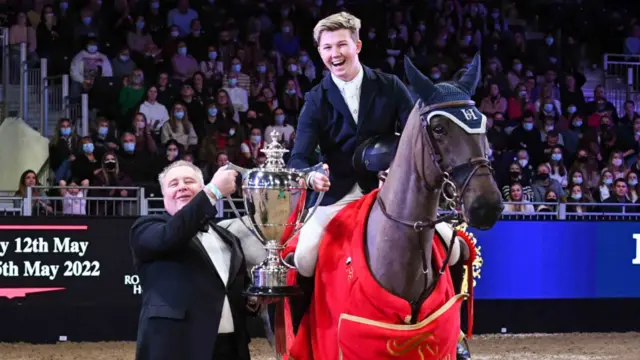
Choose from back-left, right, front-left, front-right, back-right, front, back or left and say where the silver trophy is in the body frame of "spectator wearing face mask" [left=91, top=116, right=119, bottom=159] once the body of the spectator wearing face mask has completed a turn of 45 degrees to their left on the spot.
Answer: front-right

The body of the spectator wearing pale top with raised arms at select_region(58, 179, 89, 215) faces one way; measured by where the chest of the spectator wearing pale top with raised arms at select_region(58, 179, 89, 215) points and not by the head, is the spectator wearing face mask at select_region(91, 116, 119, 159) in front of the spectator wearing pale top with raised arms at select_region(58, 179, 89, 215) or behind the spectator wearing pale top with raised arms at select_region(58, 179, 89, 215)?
behind

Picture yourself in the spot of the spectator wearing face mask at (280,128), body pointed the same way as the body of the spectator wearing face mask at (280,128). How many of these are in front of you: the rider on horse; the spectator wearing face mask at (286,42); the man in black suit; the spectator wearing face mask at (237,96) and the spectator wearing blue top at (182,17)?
2

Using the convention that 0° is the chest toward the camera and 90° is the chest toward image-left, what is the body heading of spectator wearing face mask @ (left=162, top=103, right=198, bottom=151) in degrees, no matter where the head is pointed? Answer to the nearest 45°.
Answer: approximately 0°

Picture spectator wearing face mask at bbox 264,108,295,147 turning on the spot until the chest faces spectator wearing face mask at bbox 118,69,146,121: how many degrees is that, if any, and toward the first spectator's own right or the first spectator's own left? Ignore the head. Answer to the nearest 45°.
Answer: approximately 90° to the first spectator's own right

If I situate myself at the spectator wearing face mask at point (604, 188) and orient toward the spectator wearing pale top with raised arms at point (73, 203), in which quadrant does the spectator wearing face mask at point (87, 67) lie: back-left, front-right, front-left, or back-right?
front-right

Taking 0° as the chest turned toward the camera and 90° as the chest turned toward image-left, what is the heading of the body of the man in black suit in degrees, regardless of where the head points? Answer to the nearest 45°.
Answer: approximately 315°

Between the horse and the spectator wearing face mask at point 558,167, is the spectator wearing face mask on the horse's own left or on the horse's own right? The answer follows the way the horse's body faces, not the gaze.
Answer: on the horse's own left

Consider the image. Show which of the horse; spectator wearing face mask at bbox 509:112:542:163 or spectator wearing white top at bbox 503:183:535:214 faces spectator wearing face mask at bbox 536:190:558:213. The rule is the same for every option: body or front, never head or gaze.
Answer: spectator wearing face mask at bbox 509:112:542:163

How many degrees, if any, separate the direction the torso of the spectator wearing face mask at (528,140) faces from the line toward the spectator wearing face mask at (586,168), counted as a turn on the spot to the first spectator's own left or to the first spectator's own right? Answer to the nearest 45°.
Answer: approximately 90° to the first spectator's own left

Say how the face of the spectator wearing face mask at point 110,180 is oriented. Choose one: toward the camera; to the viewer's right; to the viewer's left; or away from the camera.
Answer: toward the camera

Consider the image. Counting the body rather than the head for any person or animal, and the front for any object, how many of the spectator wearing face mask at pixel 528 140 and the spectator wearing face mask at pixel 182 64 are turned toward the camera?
2

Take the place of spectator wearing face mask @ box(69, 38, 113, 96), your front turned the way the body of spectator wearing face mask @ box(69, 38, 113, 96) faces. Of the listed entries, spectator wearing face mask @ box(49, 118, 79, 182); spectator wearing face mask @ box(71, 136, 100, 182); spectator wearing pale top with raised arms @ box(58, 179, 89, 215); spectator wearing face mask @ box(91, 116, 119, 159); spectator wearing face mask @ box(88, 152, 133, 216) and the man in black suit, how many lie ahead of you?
6

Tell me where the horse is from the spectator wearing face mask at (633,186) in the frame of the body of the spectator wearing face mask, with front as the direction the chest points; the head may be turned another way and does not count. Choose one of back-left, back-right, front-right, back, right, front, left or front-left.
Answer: front

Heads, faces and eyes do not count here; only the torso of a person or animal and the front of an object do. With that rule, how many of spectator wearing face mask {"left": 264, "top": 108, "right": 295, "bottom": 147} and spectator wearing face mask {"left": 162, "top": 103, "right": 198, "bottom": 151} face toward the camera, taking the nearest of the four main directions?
2

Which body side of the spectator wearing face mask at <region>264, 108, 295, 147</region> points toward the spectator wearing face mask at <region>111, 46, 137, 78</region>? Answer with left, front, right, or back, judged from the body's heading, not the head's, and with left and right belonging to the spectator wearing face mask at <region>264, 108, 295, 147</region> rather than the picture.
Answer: right

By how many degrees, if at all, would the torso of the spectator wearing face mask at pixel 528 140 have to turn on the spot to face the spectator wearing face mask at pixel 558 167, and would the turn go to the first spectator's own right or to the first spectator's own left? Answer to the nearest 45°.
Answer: approximately 45° to the first spectator's own left

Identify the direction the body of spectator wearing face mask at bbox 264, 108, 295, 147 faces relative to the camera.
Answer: toward the camera

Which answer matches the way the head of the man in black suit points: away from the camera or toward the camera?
toward the camera
